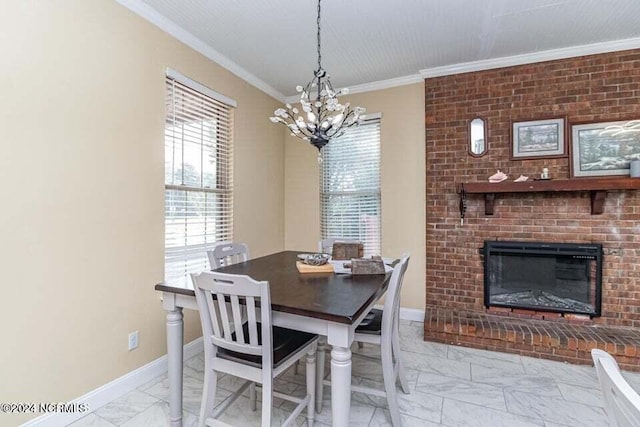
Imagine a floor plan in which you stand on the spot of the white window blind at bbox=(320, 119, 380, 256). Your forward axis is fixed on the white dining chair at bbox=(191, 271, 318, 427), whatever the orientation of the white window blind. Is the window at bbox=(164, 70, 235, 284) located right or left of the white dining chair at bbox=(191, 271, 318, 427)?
right

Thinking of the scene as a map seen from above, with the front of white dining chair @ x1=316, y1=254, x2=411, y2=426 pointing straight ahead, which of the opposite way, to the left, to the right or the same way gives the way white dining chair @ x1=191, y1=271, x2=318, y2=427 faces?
to the right

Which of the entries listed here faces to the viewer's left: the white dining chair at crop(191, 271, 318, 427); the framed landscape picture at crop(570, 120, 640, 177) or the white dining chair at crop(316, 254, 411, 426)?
the white dining chair at crop(316, 254, 411, 426)

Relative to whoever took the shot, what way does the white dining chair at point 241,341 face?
facing away from the viewer and to the right of the viewer

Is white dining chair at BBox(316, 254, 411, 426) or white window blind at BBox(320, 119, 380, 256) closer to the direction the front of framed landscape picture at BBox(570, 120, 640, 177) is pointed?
the white dining chair

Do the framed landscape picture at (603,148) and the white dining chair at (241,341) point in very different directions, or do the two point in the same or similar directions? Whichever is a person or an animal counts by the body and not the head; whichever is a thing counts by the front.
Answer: very different directions

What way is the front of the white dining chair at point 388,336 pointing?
to the viewer's left

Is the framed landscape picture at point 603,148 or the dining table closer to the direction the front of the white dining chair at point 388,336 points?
the dining table

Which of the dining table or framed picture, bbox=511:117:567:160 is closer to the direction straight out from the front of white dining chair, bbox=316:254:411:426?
the dining table

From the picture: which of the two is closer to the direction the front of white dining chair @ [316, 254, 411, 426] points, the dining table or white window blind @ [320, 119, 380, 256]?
the dining table
